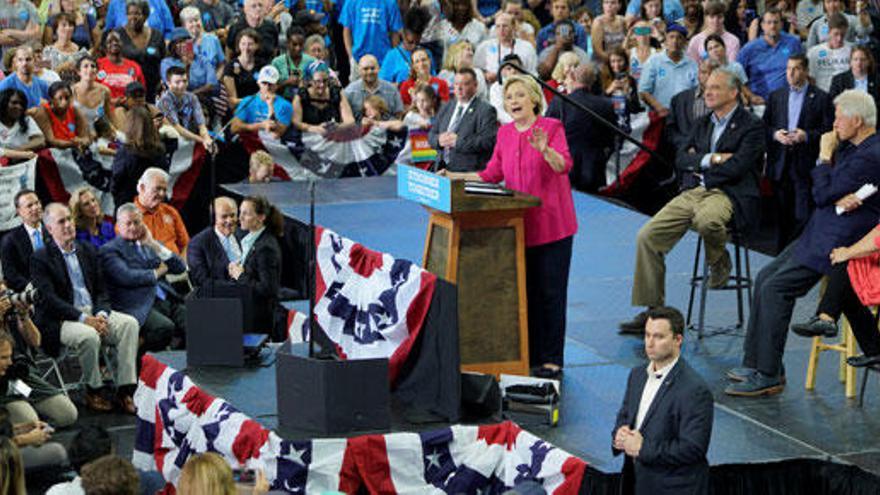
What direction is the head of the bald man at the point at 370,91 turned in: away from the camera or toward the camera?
toward the camera

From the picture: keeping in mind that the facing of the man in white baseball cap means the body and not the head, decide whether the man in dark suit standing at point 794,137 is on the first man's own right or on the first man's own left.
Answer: on the first man's own left

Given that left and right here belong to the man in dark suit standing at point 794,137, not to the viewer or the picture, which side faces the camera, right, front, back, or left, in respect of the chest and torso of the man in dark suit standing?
front

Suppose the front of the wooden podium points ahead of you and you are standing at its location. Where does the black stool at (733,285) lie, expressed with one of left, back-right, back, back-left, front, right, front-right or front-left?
back

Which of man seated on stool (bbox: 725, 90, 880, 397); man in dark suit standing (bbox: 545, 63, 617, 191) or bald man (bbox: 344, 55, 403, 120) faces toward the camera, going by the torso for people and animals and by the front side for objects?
the bald man

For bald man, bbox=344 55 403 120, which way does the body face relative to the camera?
toward the camera

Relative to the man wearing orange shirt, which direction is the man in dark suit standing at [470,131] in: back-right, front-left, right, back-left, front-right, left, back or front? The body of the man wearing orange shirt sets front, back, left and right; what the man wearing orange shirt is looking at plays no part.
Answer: front-left

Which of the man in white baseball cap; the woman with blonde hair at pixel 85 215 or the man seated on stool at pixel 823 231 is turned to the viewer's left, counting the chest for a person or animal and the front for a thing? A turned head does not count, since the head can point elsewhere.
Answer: the man seated on stool

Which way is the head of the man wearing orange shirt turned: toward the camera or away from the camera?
toward the camera

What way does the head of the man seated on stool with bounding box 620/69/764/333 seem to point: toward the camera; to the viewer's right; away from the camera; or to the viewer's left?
to the viewer's left

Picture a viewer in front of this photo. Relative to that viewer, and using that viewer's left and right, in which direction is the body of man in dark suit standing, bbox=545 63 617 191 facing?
facing away from the viewer

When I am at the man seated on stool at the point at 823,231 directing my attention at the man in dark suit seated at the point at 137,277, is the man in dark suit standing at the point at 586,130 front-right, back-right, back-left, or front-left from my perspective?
front-right

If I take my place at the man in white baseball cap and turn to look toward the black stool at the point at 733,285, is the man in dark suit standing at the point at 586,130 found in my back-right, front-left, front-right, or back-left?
front-left

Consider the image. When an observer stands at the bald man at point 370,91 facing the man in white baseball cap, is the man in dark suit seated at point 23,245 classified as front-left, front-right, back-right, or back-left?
front-left

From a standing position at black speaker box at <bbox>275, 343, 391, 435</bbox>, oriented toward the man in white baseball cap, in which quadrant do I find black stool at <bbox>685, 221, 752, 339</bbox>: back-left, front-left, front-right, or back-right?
front-right

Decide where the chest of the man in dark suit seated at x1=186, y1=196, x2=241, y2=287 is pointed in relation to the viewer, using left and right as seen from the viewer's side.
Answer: facing the viewer and to the right of the viewer

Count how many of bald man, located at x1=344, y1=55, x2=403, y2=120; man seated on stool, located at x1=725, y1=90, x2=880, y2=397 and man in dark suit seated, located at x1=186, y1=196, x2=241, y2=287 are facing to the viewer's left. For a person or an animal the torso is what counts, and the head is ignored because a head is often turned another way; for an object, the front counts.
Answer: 1
